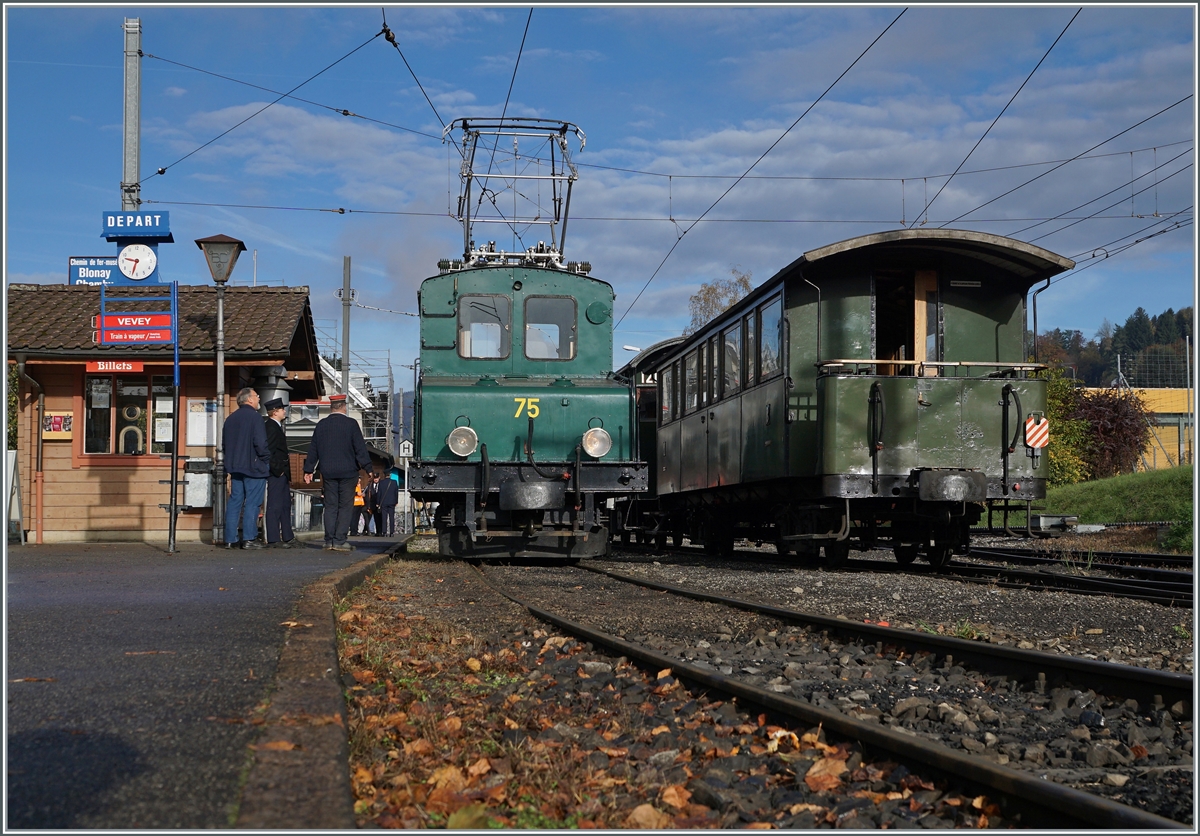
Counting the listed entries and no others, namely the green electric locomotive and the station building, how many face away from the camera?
0

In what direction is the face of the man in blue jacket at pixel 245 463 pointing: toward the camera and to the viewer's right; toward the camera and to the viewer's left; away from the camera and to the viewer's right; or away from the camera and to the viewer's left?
away from the camera and to the viewer's right

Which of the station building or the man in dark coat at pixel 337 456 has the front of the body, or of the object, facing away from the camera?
the man in dark coat

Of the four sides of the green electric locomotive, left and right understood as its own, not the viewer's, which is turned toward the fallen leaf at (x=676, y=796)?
front

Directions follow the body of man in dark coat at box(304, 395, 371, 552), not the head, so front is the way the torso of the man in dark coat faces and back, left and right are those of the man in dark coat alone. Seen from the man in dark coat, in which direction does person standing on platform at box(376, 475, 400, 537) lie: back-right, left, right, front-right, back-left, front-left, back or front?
front

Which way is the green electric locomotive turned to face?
toward the camera

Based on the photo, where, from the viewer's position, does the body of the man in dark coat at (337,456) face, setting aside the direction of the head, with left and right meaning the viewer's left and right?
facing away from the viewer

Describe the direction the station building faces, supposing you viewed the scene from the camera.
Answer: facing the viewer

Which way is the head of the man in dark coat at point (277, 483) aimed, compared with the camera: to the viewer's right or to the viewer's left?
to the viewer's right

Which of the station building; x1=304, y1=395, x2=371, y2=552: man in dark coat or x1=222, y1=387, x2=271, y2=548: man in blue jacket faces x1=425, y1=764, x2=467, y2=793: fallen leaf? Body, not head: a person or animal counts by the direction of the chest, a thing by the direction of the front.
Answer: the station building

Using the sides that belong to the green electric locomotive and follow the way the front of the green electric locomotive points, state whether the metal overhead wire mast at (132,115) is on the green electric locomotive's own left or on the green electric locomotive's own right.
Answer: on the green electric locomotive's own right

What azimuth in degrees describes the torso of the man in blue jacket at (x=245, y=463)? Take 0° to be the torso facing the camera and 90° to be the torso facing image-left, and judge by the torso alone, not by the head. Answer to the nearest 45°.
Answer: approximately 225°

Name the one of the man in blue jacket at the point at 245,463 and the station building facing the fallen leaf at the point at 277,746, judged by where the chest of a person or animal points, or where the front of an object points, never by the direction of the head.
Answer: the station building

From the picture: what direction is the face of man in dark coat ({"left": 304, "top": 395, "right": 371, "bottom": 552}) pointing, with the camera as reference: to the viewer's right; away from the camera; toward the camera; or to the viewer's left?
away from the camera

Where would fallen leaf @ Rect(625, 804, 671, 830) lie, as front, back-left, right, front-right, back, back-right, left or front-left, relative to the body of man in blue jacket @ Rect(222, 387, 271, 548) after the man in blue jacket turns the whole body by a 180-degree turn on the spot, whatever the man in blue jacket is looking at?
front-left

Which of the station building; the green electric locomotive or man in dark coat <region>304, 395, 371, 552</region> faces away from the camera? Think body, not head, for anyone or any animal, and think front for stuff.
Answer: the man in dark coat

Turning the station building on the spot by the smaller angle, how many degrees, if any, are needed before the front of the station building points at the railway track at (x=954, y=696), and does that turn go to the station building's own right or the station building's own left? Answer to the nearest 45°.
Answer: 0° — it already faces it
